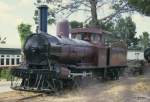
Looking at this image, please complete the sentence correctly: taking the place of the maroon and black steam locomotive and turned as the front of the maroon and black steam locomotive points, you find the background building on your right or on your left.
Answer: on your right

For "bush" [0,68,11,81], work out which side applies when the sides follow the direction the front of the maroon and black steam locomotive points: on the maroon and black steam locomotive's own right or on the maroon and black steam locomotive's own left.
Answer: on the maroon and black steam locomotive's own right

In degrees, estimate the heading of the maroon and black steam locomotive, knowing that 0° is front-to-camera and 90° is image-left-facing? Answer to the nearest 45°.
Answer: approximately 45°
